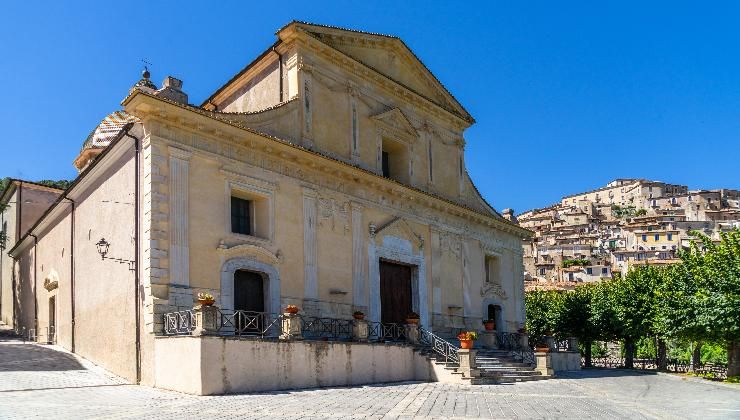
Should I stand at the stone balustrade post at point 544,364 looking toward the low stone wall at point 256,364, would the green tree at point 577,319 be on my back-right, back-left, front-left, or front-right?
back-right

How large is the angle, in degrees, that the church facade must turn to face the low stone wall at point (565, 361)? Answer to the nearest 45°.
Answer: approximately 90° to its left

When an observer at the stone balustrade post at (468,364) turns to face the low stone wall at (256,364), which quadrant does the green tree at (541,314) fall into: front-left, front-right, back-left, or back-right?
back-right

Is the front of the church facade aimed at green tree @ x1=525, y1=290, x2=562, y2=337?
no

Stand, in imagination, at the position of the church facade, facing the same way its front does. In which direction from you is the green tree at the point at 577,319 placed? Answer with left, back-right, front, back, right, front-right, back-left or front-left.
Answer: left

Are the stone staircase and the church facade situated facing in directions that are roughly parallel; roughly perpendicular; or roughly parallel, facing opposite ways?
roughly parallel

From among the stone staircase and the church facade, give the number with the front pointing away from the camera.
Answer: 0

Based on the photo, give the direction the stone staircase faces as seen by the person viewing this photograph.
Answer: facing the viewer and to the right of the viewer

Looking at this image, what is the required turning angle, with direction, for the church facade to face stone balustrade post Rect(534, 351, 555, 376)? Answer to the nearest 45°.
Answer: approximately 45° to its left

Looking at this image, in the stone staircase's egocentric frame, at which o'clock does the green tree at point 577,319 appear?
The green tree is roughly at 8 o'clock from the stone staircase.

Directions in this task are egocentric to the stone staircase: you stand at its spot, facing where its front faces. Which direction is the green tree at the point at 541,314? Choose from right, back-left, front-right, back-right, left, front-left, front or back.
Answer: back-left

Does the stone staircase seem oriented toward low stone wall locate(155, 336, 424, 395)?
no

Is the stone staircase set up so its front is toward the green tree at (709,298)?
no

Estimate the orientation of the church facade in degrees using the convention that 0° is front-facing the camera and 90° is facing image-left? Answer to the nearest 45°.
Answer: approximately 315°
